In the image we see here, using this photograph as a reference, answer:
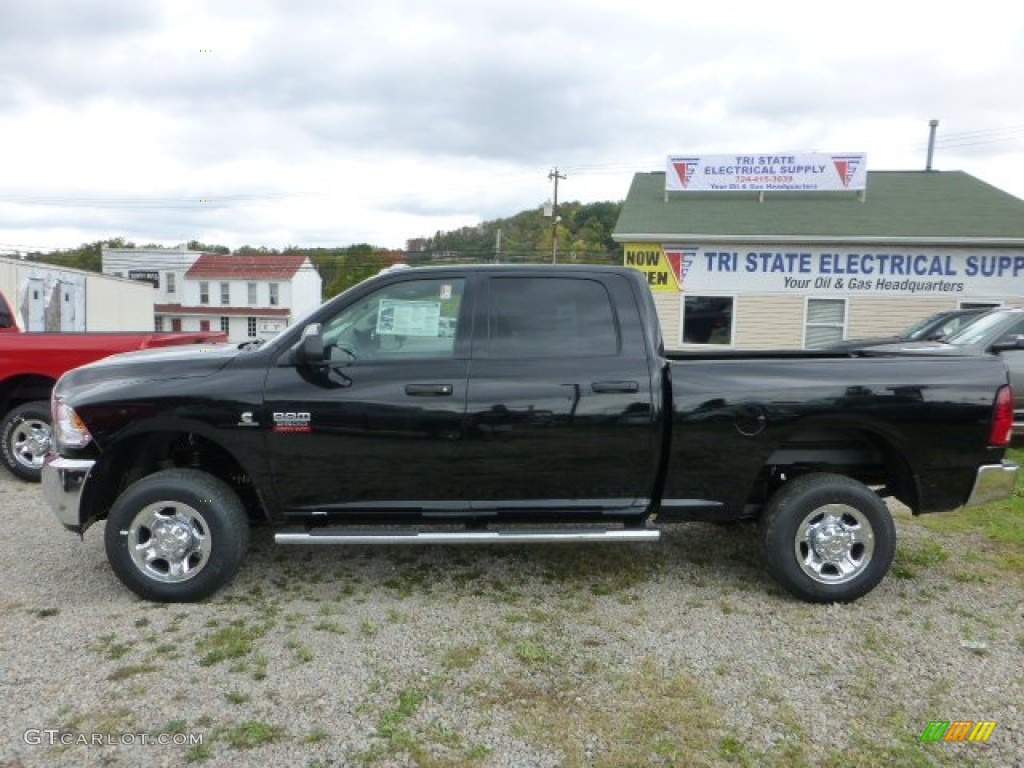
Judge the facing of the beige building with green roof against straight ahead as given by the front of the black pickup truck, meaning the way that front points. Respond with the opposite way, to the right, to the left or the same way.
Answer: to the left

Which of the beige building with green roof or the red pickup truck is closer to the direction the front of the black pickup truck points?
the red pickup truck

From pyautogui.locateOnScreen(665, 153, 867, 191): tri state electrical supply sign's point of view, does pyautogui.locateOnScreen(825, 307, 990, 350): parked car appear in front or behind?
in front

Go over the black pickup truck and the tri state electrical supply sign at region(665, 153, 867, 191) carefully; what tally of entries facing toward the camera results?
1

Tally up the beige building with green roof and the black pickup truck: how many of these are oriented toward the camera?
1

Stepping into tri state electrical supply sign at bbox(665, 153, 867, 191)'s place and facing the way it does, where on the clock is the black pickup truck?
The black pickup truck is roughly at 12 o'clock from the tri state electrical supply sign.

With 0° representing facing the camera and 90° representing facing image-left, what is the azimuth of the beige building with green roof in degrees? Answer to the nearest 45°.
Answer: approximately 0°

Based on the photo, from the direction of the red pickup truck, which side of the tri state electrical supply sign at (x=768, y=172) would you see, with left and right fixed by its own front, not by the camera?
front

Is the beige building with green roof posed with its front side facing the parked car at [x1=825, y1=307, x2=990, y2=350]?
yes

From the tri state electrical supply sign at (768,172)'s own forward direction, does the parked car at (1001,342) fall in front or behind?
in front

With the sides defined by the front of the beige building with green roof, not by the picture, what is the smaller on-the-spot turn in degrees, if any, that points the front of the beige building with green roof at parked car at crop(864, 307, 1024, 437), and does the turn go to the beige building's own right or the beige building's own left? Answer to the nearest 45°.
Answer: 0° — it already faces it

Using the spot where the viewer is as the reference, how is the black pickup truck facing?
facing to the left of the viewer
